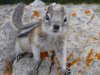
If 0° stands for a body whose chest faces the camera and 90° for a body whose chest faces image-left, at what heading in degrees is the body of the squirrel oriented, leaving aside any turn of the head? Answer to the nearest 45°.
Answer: approximately 315°
